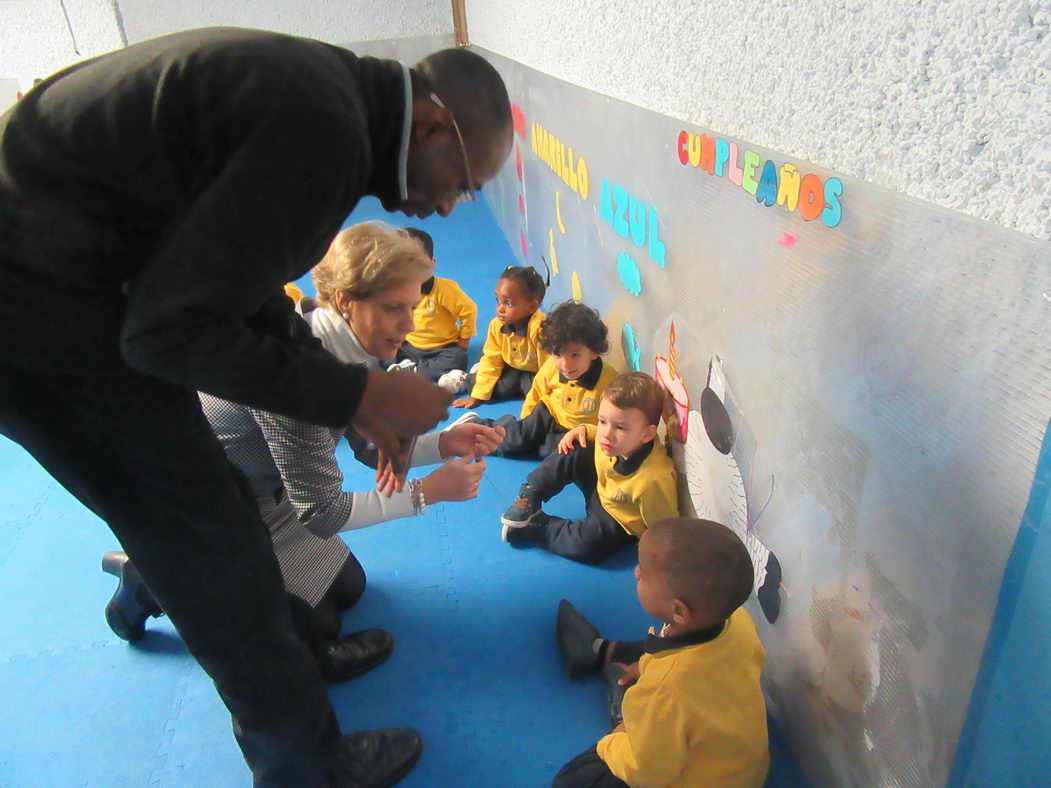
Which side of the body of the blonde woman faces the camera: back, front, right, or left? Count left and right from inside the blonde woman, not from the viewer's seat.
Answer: right

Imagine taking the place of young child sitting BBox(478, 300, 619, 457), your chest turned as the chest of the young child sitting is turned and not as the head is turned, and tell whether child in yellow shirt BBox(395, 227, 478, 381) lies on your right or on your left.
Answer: on your right

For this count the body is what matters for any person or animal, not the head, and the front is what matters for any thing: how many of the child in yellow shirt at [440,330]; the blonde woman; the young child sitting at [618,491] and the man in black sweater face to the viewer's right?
2

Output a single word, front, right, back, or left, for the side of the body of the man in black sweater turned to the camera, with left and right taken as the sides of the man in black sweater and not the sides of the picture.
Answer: right

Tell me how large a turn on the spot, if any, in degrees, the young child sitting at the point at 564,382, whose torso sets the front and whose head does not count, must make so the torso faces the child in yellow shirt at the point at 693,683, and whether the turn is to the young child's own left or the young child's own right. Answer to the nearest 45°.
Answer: approximately 45° to the young child's own left

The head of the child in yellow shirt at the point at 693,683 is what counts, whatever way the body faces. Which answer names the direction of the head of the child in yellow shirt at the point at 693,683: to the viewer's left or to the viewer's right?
to the viewer's left

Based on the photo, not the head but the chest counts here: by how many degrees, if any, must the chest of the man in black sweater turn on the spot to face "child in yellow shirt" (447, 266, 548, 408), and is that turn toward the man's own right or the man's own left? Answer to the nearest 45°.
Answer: approximately 45° to the man's own left

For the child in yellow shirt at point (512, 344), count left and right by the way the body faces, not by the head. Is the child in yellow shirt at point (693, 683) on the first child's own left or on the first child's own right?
on the first child's own left

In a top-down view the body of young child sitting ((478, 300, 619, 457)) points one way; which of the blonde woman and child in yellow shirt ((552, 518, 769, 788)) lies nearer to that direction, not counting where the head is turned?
the blonde woman

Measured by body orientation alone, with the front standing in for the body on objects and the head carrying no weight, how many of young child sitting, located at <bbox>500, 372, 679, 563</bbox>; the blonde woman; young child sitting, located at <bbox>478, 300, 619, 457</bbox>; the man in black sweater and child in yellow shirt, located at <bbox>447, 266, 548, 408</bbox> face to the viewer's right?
2

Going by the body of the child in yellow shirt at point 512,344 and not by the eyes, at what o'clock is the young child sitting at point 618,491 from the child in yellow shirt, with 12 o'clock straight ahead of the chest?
The young child sitting is roughly at 10 o'clock from the child in yellow shirt.

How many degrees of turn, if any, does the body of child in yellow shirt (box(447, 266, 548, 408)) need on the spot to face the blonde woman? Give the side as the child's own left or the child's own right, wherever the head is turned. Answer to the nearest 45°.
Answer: approximately 45° to the child's own left
